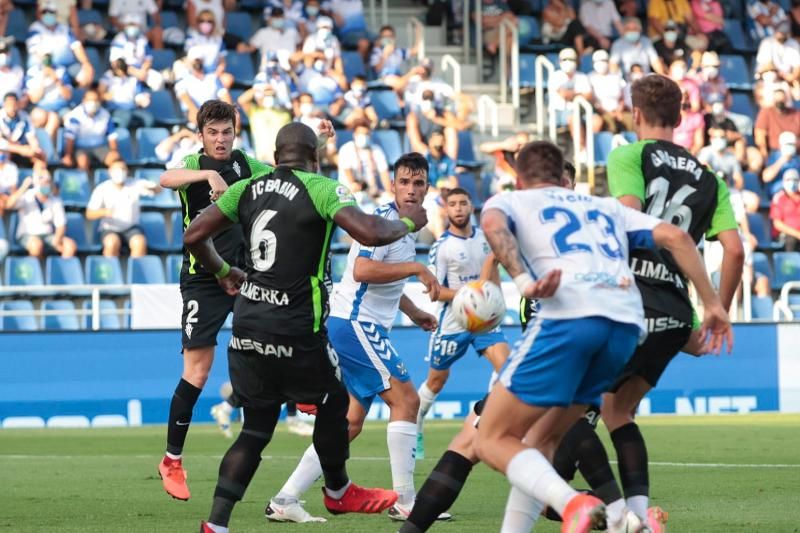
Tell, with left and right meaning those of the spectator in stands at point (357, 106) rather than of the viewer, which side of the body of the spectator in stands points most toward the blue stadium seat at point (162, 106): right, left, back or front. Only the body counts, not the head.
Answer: right

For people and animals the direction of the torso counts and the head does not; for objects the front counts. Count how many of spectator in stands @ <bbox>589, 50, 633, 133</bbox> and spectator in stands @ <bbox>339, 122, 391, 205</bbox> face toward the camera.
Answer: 2

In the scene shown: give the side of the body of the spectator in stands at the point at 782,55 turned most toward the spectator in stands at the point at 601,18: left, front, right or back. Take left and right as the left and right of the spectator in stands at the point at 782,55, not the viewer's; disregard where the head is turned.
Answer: right

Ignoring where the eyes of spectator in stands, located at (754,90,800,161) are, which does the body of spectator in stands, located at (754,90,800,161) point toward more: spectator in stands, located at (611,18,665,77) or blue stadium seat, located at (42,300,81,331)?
the blue stadium seat

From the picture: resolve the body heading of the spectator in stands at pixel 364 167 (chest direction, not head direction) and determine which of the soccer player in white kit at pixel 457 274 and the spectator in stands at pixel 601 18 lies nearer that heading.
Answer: the soccer player in white kit

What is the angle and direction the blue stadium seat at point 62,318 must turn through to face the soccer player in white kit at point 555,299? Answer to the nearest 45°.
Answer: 0° — it already faces them

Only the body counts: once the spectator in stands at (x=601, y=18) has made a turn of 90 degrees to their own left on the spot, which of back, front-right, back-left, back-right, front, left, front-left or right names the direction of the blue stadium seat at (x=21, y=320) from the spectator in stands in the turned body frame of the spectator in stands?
back-right

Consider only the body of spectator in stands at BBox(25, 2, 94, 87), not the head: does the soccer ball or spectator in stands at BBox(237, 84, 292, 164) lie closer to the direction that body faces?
the soccer ball

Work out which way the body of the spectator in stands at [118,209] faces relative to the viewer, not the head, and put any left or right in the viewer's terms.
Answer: facing the viewer

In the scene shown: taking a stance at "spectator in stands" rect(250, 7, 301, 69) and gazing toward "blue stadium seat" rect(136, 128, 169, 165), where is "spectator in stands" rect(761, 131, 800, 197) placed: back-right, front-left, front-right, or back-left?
back-left

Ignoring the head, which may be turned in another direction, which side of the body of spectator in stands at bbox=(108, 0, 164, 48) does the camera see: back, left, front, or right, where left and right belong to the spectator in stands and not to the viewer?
front

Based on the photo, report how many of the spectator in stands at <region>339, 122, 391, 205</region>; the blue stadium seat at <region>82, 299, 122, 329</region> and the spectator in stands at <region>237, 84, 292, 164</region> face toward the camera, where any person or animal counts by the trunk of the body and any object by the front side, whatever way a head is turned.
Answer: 3

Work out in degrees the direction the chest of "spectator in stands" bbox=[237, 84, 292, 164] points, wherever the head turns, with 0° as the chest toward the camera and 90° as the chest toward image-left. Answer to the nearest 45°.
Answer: approximately 0°

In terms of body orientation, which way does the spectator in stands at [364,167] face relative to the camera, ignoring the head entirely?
toward the camera

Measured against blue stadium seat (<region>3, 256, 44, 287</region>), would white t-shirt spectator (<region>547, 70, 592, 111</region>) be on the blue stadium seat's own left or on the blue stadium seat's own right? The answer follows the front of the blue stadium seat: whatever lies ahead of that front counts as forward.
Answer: on the blue stadium seat's own left

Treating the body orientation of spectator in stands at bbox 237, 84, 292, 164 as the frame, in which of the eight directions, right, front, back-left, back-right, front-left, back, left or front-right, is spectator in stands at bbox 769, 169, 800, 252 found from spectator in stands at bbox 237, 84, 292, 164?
left

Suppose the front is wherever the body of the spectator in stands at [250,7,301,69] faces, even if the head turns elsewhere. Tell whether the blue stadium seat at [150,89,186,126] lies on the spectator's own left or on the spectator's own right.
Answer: on the spectator's own right
